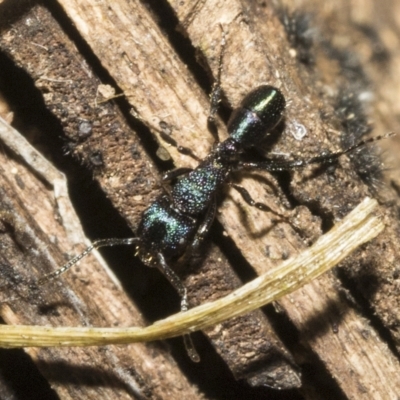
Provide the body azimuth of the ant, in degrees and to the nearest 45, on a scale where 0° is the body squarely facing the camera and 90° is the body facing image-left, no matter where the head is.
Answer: approximately 45°
